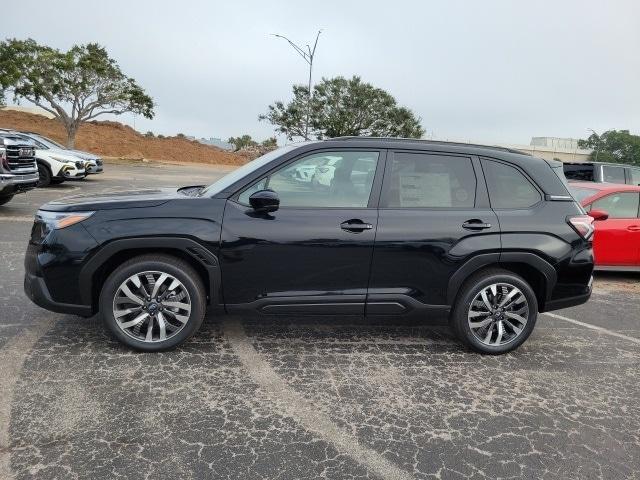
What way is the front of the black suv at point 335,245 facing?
to the viewer's left

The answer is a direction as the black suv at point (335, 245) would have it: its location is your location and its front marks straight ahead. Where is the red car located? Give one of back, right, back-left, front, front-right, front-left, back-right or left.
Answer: back-right

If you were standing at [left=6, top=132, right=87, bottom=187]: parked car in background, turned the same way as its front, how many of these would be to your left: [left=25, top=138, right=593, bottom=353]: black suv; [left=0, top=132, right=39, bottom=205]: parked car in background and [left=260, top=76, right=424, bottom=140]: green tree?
1

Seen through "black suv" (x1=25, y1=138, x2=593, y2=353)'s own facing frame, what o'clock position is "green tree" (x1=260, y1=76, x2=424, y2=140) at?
The green tree is roughly at 3 o'clock from the black suv.

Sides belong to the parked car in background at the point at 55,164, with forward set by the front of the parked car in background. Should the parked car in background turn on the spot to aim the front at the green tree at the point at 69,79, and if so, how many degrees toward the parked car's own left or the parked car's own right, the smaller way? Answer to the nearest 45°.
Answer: approximately 135° to the parked car's own left

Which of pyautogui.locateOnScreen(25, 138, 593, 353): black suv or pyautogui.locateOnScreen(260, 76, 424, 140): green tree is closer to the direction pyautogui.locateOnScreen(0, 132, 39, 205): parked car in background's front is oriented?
the black suv

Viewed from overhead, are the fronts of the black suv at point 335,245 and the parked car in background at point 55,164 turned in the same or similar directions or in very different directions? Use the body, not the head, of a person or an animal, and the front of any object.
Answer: very different directions

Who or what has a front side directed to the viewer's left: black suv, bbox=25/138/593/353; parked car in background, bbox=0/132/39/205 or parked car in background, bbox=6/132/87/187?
the black suv

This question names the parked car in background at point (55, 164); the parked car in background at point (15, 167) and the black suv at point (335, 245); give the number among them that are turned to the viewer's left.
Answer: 1

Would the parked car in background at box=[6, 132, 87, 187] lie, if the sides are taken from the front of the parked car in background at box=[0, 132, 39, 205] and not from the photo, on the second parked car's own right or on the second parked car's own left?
on the second parked car's own left

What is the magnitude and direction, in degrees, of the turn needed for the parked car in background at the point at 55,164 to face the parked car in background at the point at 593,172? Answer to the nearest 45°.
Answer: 0° — it already faces it

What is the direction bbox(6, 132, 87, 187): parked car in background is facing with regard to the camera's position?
facing the viewer and to the right of the viewer
